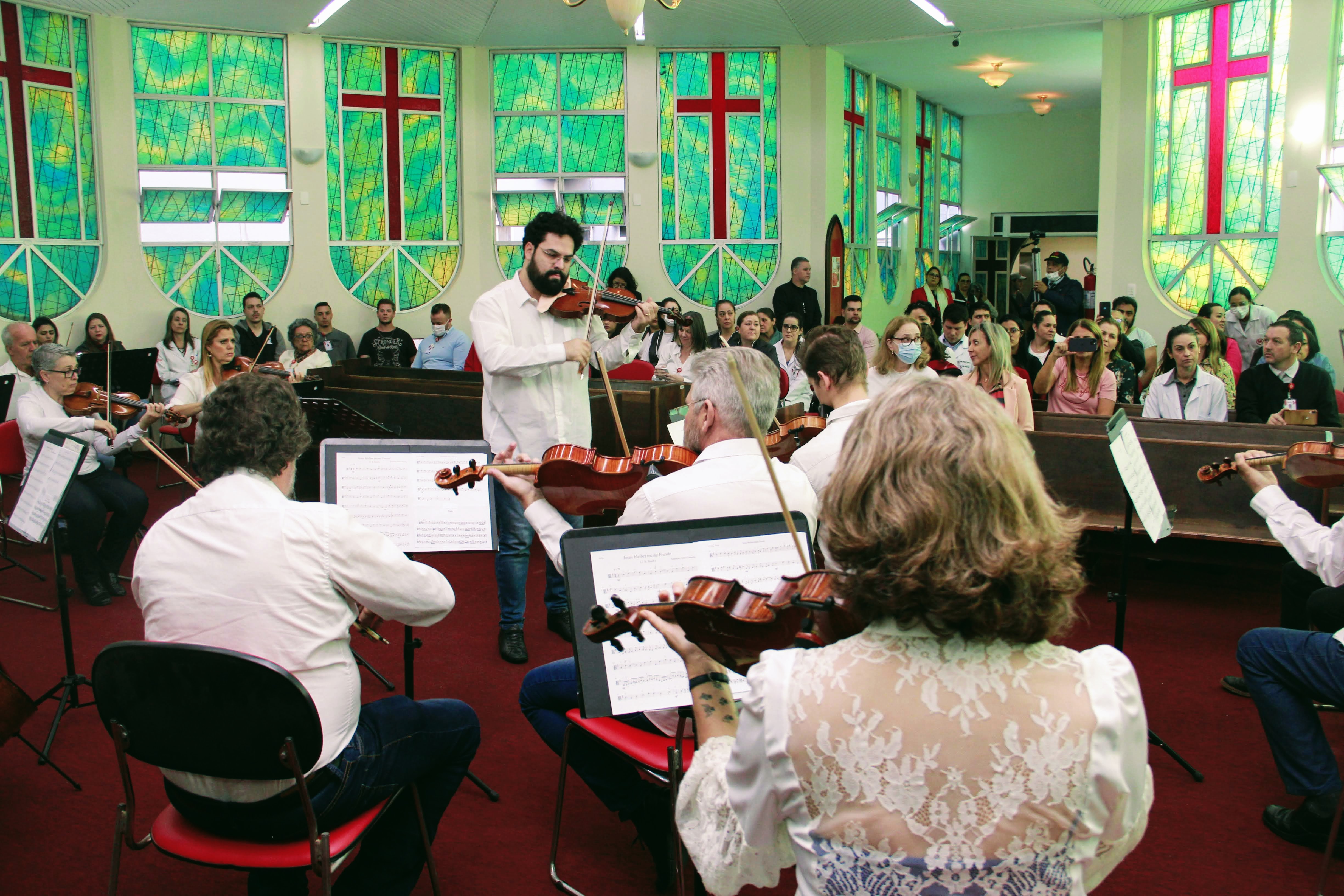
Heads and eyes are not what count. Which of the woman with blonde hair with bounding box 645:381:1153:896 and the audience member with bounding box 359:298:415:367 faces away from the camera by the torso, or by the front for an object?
the woman with blonde hair

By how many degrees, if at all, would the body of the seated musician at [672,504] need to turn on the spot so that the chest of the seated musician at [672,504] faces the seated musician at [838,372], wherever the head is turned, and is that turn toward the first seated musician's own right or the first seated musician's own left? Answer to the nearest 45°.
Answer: approximately 90° to the first seated musician's own right

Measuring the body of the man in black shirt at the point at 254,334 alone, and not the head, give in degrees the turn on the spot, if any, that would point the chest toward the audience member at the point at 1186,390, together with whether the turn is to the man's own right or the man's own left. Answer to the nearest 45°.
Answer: approximately 45° to the man's own left

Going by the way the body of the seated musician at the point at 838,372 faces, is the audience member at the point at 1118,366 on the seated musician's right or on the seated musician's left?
on the seated musician's right

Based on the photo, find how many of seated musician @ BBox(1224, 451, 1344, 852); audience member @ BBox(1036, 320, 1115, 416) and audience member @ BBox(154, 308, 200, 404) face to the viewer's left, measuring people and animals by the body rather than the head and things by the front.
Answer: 1

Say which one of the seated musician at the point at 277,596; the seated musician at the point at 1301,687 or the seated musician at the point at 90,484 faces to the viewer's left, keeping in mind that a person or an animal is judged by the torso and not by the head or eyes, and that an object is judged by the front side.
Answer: the seated musician at the point at 1301,687

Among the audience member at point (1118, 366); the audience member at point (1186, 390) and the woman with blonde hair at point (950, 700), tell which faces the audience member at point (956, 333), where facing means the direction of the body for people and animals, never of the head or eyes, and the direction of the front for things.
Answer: the woman with blonde hair

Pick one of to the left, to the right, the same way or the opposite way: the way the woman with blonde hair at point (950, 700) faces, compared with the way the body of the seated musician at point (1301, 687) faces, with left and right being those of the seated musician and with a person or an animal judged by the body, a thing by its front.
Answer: to the right

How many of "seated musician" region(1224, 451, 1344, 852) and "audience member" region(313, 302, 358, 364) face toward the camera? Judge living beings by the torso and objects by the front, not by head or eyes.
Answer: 1

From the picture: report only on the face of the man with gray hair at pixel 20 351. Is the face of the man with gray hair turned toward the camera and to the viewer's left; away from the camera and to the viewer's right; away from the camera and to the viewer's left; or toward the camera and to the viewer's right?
toward the camera and to the viewer's right

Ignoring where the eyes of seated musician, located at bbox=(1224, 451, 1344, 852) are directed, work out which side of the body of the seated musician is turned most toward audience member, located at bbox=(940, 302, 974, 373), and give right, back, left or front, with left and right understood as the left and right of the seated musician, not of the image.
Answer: right

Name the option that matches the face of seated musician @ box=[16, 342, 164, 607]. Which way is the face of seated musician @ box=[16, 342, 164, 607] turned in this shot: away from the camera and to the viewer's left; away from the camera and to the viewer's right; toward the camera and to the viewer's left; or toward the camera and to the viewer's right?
toward the camera and to the viewer's right

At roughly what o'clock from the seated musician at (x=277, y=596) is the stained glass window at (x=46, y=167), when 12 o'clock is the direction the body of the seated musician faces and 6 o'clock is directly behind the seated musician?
The stained glass window is roughly at 10 o'clock from the seated musician.
